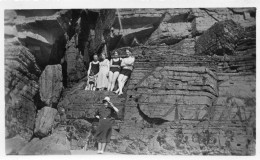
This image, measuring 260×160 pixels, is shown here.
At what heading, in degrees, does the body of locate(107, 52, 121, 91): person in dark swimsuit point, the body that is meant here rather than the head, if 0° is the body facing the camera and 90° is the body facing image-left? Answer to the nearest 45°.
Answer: approximately 0°

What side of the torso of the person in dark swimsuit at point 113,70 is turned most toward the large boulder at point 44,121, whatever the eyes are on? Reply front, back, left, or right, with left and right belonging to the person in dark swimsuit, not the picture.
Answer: right

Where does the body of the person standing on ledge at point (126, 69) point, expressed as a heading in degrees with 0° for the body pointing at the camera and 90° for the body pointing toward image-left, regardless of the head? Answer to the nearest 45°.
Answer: approximately 45°

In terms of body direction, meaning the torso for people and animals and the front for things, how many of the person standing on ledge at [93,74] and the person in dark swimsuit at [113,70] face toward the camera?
2
